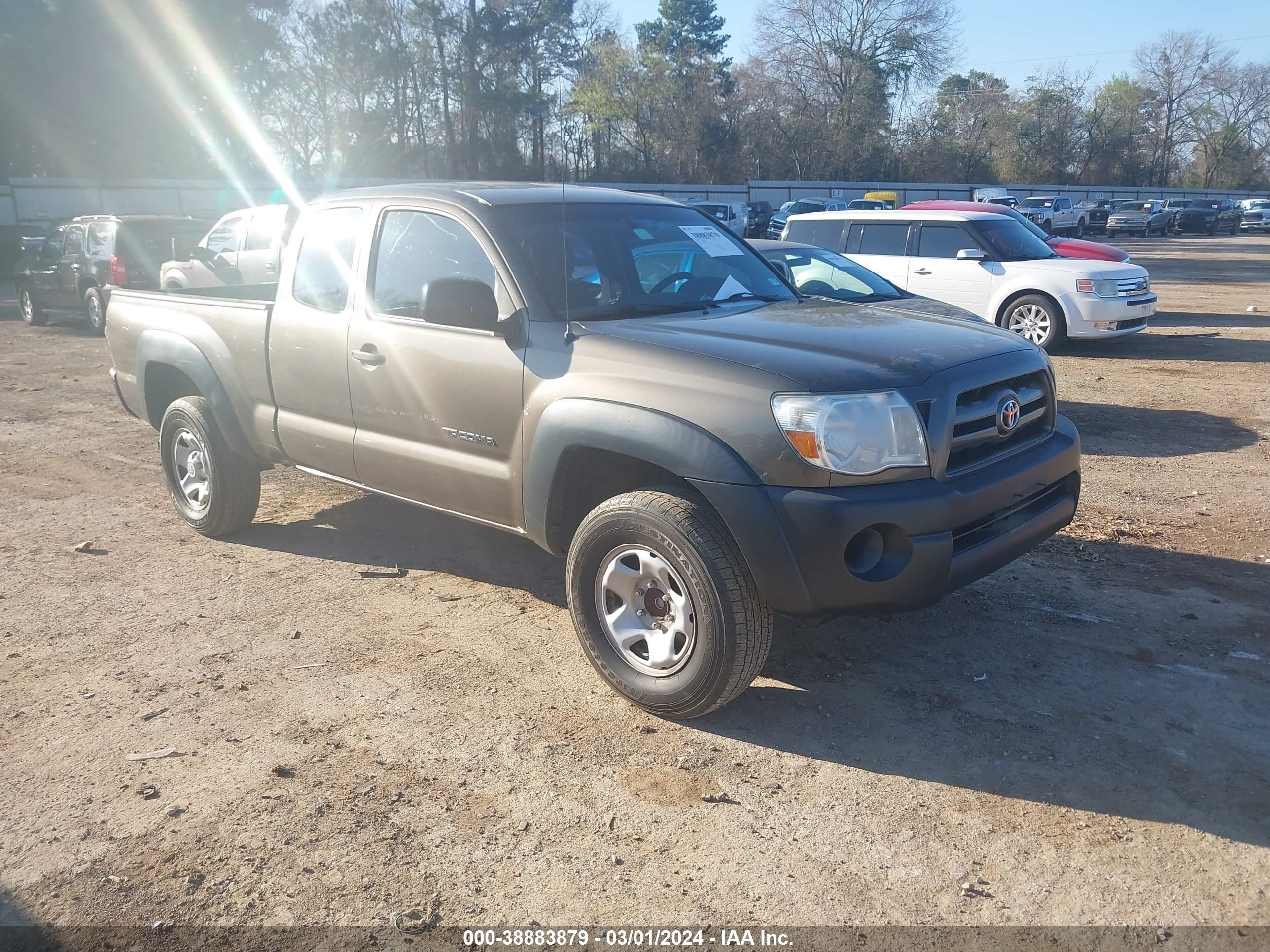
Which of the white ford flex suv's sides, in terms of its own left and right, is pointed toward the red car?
left

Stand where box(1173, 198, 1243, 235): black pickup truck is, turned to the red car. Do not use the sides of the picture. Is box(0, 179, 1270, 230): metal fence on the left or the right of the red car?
right

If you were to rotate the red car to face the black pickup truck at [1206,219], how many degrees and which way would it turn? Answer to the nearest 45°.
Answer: approximately 90° to its left

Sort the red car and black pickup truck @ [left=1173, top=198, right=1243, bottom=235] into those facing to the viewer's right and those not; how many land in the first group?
1

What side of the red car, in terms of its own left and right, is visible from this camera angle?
right

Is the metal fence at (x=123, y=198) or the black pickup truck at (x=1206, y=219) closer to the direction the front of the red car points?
the black pickup truck

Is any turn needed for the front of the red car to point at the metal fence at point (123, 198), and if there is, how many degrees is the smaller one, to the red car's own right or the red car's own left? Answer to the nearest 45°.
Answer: approximately 135° to the red car's own left

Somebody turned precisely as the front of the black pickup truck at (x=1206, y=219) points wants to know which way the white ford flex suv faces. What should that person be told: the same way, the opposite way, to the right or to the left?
to the left
